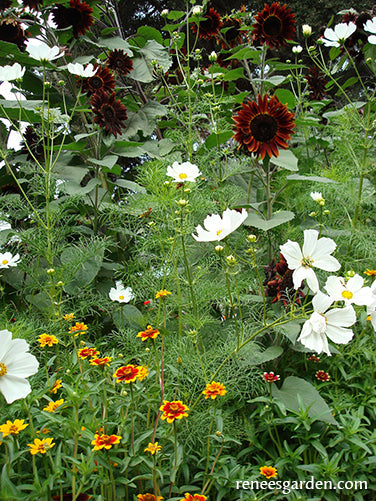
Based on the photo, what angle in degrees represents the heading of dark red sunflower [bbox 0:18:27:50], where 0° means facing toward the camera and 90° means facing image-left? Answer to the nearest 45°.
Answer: approximately 0°

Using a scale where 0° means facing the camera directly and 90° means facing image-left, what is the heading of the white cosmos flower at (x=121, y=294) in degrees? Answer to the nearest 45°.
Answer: approximately 0°

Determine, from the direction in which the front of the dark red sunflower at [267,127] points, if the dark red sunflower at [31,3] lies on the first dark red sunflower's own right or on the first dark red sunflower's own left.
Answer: on the first dark red sunflower's own right

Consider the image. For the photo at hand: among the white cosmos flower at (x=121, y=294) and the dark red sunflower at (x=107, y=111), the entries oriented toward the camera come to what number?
2
